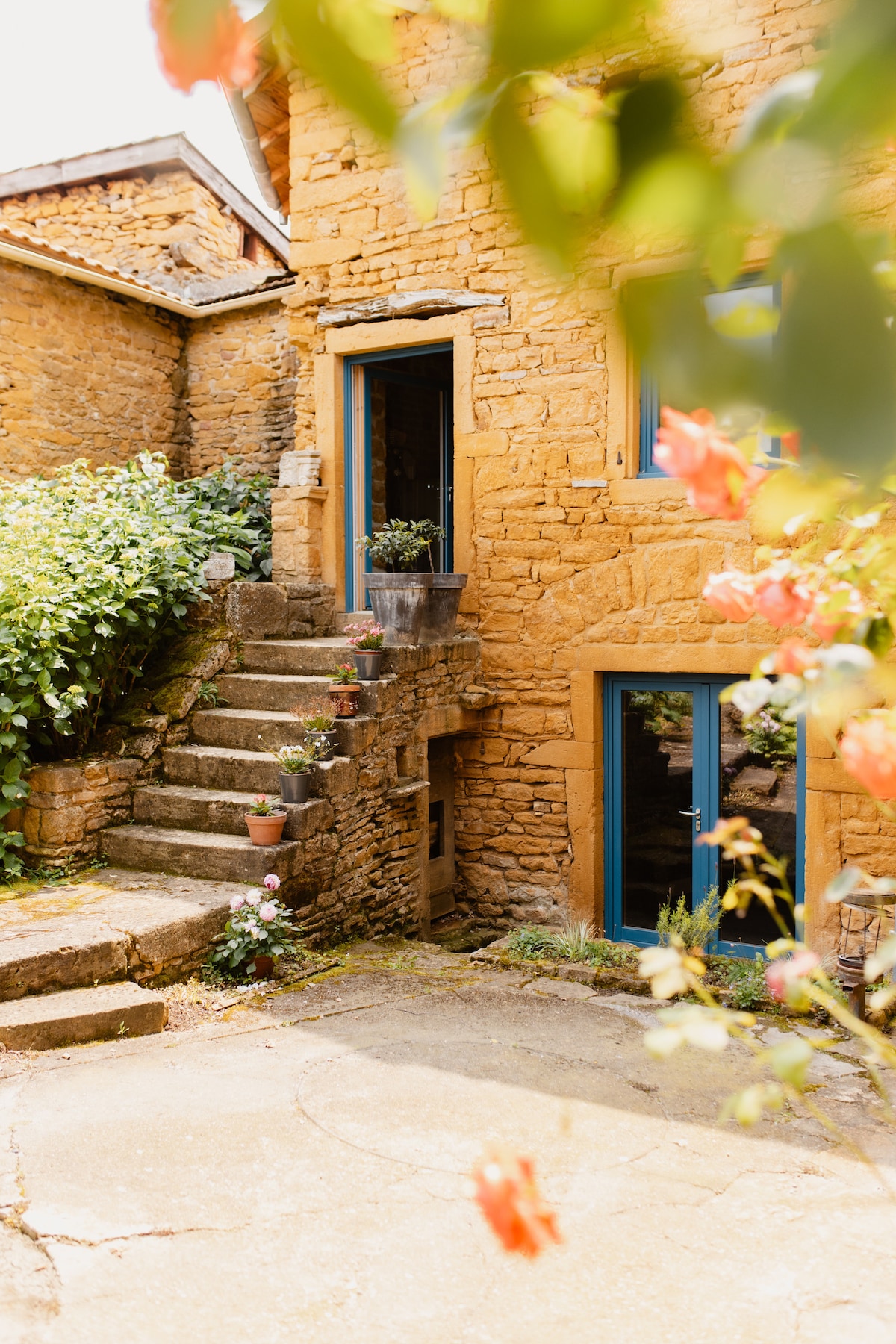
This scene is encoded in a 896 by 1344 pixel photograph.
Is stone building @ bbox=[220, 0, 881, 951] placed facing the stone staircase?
no

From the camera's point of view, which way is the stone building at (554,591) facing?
toward the camera

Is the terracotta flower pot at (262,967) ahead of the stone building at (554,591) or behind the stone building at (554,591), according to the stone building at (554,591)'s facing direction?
ahead

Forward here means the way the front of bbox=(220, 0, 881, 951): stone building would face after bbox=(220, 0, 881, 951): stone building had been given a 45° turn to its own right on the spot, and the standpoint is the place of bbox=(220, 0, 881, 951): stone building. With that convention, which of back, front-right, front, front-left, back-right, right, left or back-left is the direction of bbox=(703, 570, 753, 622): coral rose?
front-left

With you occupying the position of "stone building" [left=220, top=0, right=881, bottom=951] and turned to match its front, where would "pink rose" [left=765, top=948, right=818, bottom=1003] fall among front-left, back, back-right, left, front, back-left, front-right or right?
front

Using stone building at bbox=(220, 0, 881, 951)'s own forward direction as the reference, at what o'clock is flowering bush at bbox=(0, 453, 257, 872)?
The flowering bush is roughly at 2 o'clock from the stone building.
